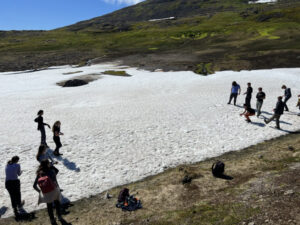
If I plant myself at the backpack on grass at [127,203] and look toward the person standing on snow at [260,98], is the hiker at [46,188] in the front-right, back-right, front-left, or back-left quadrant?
back-left

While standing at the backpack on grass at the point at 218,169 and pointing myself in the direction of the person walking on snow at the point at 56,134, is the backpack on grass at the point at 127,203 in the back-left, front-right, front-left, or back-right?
front-left

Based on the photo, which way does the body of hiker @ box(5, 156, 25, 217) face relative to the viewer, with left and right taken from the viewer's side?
facing away from the viewer and to the right of the viewer

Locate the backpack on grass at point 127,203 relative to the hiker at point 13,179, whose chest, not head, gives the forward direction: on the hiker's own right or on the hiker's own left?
on the hiker's own right

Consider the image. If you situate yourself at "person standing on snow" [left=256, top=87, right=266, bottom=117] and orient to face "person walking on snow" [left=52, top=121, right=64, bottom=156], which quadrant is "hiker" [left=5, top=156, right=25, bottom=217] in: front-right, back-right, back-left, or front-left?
front-left

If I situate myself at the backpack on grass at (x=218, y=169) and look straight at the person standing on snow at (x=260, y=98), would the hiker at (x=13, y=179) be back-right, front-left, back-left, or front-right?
back-left

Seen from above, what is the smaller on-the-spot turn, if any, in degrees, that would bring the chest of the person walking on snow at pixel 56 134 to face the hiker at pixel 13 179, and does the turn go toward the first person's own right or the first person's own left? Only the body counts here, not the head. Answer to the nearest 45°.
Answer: approximately 90° to the first person's own right
